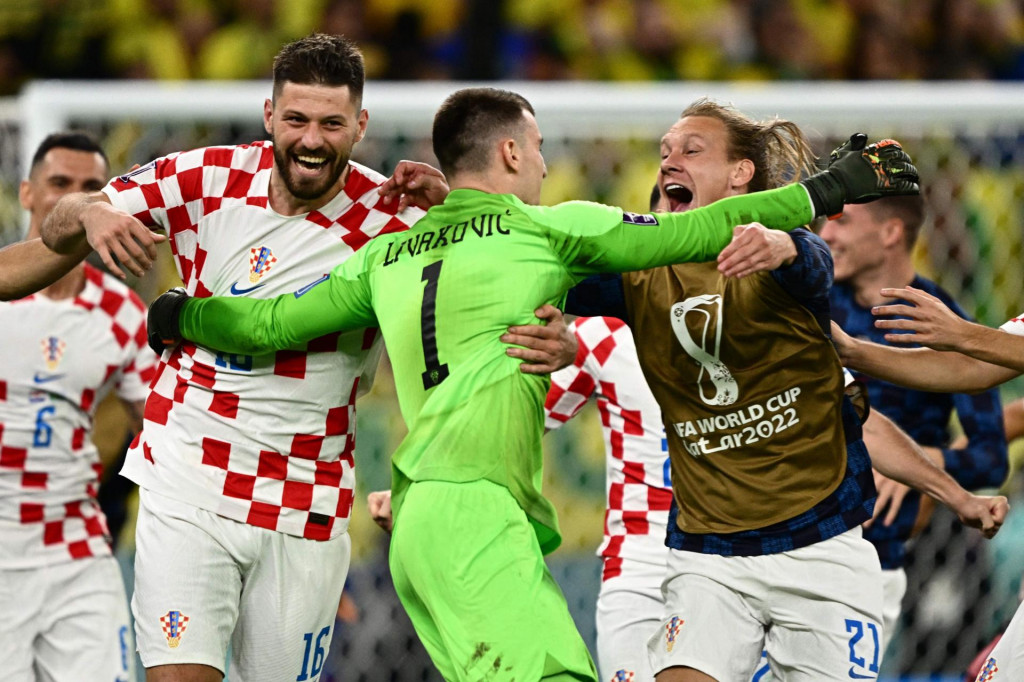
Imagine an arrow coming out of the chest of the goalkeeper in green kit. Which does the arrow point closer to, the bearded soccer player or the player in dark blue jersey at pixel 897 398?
the player in dark blue jersey

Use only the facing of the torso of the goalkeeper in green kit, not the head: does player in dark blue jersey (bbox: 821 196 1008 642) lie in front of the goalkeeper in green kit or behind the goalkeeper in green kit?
in front

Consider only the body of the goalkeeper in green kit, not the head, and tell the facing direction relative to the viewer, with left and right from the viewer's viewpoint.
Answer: facing away from the viewer and to the right of the viewer

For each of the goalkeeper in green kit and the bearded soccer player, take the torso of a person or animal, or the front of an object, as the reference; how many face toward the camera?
1

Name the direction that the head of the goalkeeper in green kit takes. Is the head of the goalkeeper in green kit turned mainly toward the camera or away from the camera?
away from the camera

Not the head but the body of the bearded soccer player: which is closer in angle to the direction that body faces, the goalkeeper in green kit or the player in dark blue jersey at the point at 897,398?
the goalkeeper in green kit

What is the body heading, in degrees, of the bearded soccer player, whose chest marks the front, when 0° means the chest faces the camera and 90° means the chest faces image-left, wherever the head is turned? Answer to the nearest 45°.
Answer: approximately 0°

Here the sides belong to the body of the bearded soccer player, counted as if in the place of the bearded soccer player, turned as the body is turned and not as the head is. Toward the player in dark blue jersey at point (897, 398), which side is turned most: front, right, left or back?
left
